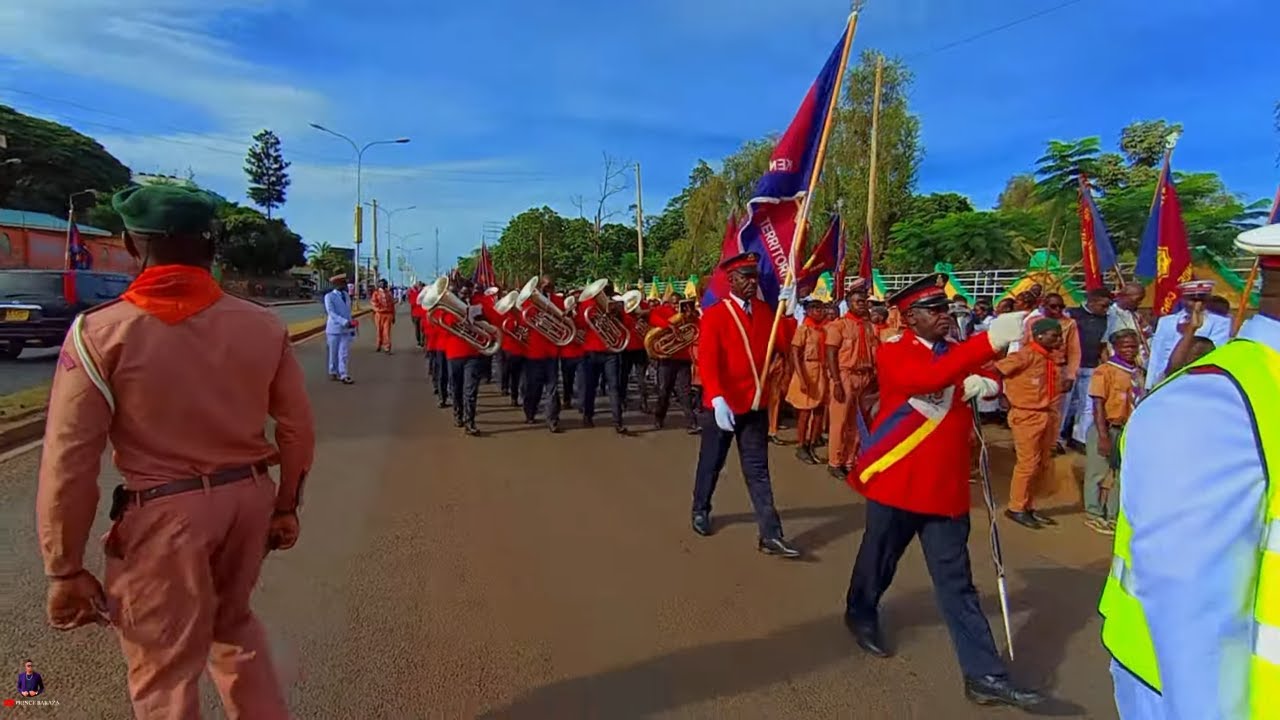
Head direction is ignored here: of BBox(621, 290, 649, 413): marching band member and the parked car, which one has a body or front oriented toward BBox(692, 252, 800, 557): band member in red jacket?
the marching band member

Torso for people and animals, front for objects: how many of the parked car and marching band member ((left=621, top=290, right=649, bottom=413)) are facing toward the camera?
1

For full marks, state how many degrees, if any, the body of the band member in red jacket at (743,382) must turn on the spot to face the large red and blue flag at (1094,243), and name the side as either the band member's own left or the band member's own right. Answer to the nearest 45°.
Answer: approximately 90° to the band member's own left

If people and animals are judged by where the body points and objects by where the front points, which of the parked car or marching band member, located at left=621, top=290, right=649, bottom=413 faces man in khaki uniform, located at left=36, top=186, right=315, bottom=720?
the marching band member

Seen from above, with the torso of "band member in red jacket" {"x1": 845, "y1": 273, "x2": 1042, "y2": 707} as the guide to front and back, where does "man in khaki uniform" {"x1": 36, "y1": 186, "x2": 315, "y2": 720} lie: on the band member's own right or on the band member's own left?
on the band member's own right

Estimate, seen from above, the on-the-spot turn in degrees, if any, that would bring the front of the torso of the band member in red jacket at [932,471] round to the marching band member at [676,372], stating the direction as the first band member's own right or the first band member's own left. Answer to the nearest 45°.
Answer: approximately 180°

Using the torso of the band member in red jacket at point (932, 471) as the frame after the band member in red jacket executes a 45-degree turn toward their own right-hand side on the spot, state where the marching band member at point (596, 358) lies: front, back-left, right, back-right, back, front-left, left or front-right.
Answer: back-right

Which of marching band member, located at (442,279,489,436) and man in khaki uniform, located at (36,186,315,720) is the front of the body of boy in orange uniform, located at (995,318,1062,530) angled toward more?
the man in khaki uniform

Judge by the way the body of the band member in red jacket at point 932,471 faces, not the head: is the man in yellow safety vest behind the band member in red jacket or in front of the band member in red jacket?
in front

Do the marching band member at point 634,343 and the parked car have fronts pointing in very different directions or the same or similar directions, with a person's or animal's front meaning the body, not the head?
very different directions

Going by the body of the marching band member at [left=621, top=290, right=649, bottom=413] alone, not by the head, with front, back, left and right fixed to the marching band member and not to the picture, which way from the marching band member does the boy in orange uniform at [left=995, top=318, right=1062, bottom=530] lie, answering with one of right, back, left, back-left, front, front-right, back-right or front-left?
front-left

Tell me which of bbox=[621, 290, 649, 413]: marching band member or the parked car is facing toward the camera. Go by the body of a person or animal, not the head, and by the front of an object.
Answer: the marching band member

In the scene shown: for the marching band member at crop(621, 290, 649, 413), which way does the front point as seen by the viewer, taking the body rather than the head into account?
toward the camera

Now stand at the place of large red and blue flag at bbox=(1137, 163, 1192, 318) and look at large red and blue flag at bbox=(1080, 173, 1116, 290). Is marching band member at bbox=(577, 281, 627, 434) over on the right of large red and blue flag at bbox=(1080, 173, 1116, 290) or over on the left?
left
